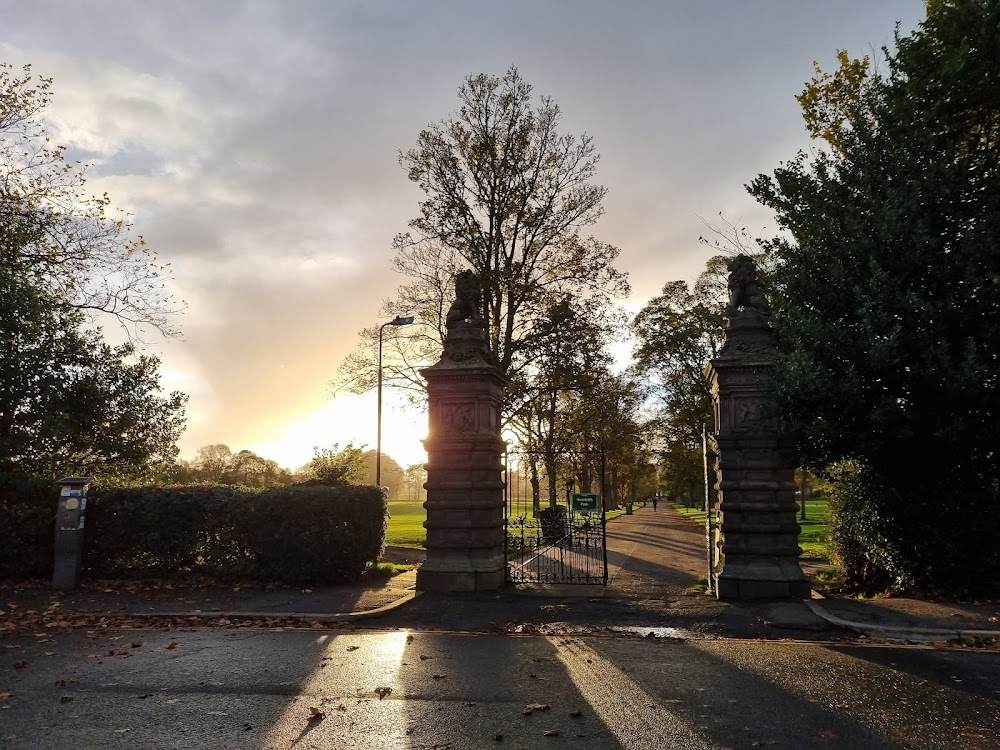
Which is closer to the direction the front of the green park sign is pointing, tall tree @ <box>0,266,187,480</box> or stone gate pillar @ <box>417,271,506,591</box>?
the stone gate pillar

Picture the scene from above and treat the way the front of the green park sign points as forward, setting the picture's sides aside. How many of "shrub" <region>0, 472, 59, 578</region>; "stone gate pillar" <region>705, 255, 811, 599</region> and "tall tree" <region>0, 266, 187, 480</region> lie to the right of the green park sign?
2

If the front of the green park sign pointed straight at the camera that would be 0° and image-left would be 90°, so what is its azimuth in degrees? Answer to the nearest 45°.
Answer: approximately 0°

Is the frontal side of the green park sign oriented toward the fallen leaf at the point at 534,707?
yes

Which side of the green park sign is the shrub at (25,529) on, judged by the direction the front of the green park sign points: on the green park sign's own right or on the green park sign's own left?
on the green park sign's own right

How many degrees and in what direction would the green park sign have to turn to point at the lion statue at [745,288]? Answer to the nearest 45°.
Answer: approximately 45° to its left

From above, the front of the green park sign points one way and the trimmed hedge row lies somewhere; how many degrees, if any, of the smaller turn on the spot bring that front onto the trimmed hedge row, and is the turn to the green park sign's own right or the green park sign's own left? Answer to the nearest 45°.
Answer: approximately 90° to the green park sign's own right

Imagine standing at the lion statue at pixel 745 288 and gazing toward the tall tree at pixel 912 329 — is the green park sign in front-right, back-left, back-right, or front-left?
back-left

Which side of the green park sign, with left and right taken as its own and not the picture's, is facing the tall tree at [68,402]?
right
